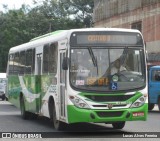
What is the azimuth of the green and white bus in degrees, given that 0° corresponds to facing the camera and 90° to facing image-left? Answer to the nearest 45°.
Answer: approximately 315°

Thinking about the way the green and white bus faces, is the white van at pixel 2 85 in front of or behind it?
behind
